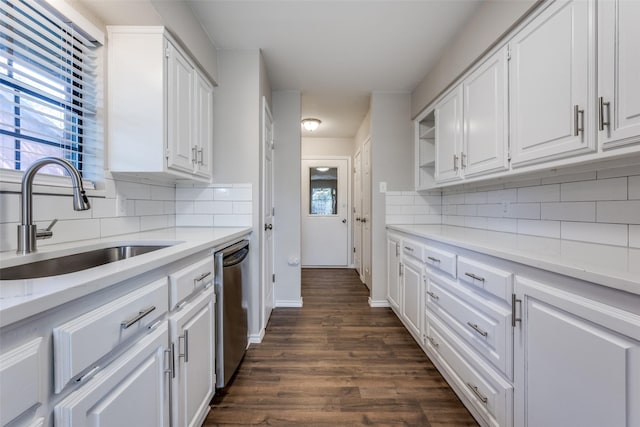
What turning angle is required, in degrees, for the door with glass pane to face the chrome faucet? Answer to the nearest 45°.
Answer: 0° — it already faces it

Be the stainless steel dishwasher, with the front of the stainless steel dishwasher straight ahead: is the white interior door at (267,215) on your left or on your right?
on your left

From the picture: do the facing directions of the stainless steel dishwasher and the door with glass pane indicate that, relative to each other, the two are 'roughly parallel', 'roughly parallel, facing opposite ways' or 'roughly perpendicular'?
roughly perpendicular

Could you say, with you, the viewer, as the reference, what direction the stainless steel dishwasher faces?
facing to the right of the viewer

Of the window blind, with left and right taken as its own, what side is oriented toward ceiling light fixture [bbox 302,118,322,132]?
left

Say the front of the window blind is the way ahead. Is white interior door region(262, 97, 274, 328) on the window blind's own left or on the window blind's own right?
on the window blind's own left

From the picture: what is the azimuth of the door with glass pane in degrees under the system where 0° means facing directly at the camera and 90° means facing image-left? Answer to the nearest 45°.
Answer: approximately 0°
